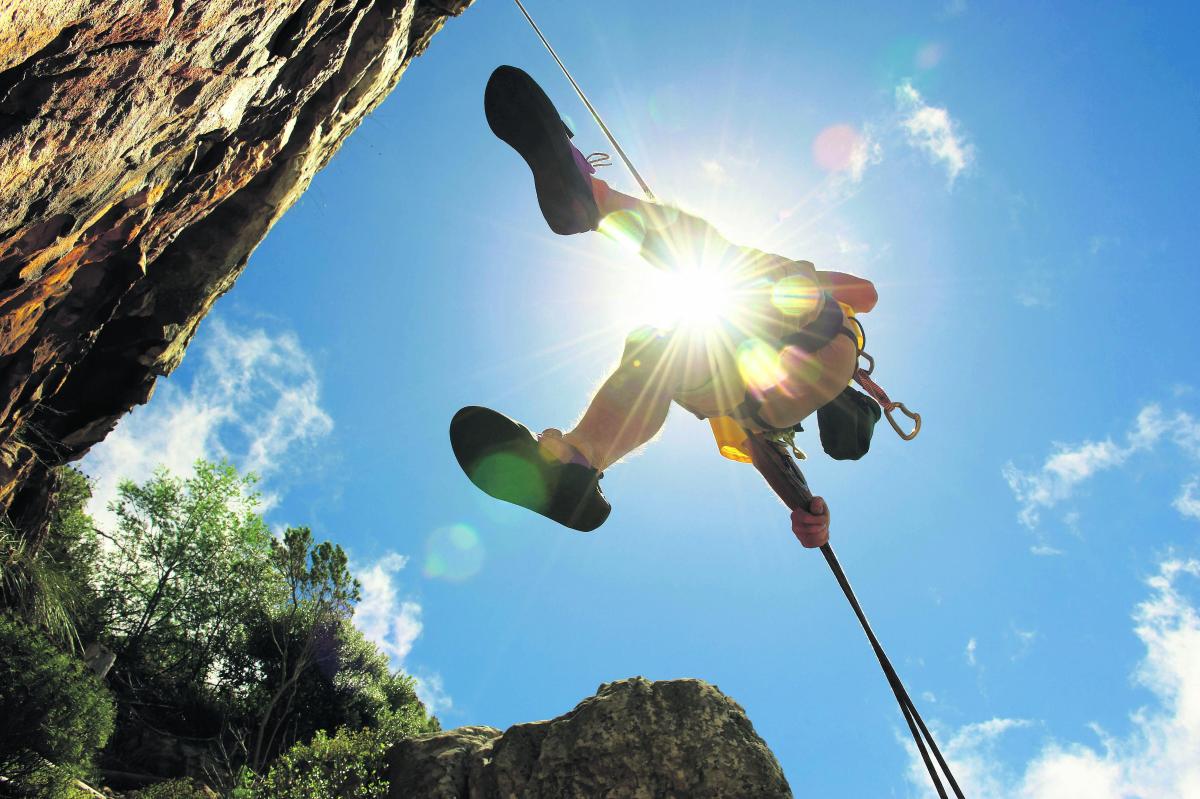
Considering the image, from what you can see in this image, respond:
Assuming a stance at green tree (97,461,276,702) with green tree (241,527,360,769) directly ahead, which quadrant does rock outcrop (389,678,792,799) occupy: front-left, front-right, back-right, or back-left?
front-right

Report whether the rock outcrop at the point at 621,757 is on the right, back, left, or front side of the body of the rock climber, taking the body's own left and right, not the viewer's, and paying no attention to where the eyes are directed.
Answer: right

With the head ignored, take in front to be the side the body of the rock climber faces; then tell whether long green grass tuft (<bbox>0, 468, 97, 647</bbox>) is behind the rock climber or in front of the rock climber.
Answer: in front

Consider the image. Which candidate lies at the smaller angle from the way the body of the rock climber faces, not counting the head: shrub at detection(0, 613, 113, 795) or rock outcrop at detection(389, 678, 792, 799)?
the shrub

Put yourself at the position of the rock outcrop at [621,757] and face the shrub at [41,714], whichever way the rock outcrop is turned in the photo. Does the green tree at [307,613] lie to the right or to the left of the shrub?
right

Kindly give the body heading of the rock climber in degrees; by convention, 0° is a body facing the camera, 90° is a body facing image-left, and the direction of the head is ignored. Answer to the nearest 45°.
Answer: approximately 90°
